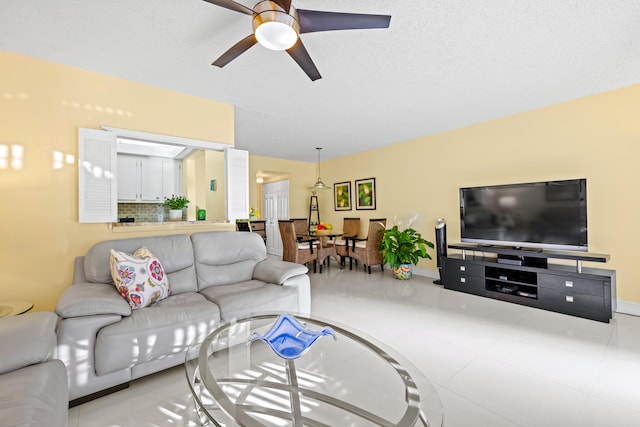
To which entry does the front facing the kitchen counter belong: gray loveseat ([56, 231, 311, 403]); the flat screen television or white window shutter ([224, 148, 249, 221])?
the flat screen television

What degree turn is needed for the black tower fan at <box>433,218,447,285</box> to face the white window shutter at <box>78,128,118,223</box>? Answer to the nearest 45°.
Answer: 0° — it already faces it

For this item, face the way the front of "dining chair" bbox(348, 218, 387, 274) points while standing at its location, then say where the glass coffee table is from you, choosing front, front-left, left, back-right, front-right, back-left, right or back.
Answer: back-left

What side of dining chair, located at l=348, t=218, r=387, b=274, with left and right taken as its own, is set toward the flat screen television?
back

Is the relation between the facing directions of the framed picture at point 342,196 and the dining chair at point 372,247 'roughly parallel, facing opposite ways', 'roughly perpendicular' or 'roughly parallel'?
roughly perpendicular

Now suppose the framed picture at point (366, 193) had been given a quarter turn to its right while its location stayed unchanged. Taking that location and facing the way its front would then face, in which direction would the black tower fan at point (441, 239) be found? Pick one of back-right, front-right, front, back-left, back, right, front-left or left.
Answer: back

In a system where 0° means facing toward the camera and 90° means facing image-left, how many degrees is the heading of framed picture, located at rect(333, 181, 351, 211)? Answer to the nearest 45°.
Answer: approximately 45°

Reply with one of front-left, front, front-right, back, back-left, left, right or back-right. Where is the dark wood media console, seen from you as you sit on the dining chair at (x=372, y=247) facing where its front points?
back

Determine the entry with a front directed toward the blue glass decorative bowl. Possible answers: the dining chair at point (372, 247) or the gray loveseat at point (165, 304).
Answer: the gray loveseat

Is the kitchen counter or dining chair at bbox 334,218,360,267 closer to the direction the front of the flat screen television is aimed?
the kitchen counter

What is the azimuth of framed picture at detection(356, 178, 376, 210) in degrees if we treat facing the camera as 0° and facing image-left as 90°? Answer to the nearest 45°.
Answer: approximately 45°

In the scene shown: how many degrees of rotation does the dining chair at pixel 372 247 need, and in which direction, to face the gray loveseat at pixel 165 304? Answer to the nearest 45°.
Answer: approximately 90° to its left

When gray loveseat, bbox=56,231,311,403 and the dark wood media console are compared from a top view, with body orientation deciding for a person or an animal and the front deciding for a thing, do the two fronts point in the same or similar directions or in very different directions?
very different directions

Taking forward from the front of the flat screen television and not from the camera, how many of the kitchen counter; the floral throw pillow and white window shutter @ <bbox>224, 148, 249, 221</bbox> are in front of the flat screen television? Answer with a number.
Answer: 3

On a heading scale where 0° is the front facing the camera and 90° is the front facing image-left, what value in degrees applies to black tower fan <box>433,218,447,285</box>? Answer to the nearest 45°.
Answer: approximately 45°

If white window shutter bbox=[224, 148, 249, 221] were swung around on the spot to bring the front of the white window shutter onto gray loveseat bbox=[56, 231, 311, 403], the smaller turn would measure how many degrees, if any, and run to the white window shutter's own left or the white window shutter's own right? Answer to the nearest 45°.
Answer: approximately 45° to the white window shutter's own right

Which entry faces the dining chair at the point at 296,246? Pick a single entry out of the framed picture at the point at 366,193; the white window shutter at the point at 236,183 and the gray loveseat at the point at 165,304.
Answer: the framed picture
